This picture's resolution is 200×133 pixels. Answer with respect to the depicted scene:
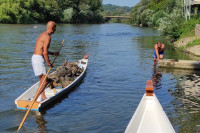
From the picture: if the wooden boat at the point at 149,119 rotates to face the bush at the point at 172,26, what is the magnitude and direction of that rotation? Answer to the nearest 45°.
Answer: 0° — it already faces it

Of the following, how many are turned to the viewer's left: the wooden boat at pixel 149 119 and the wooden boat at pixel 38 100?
0

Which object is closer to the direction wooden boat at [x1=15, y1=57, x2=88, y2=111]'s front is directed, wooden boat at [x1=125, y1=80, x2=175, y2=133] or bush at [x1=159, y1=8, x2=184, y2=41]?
the bush

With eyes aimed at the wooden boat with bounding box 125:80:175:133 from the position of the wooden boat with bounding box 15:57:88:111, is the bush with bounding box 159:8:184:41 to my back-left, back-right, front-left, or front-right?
back-left

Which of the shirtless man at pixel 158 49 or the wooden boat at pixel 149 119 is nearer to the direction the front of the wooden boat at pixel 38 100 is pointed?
the shirtless man

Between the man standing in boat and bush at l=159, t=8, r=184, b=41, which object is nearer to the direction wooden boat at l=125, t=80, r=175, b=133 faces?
the bush

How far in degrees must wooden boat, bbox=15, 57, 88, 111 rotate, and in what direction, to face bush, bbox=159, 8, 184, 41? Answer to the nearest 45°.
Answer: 0° — it already faces it

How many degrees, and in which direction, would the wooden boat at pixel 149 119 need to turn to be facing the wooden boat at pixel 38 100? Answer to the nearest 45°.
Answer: approximately 45° to its left

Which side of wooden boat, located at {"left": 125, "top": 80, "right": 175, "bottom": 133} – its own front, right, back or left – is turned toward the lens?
back

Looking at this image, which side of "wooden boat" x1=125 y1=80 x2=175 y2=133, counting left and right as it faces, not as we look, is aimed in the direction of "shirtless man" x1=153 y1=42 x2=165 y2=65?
front

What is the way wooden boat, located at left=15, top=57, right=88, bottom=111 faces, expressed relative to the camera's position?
facing away from the viewer and to the right of the viewer
